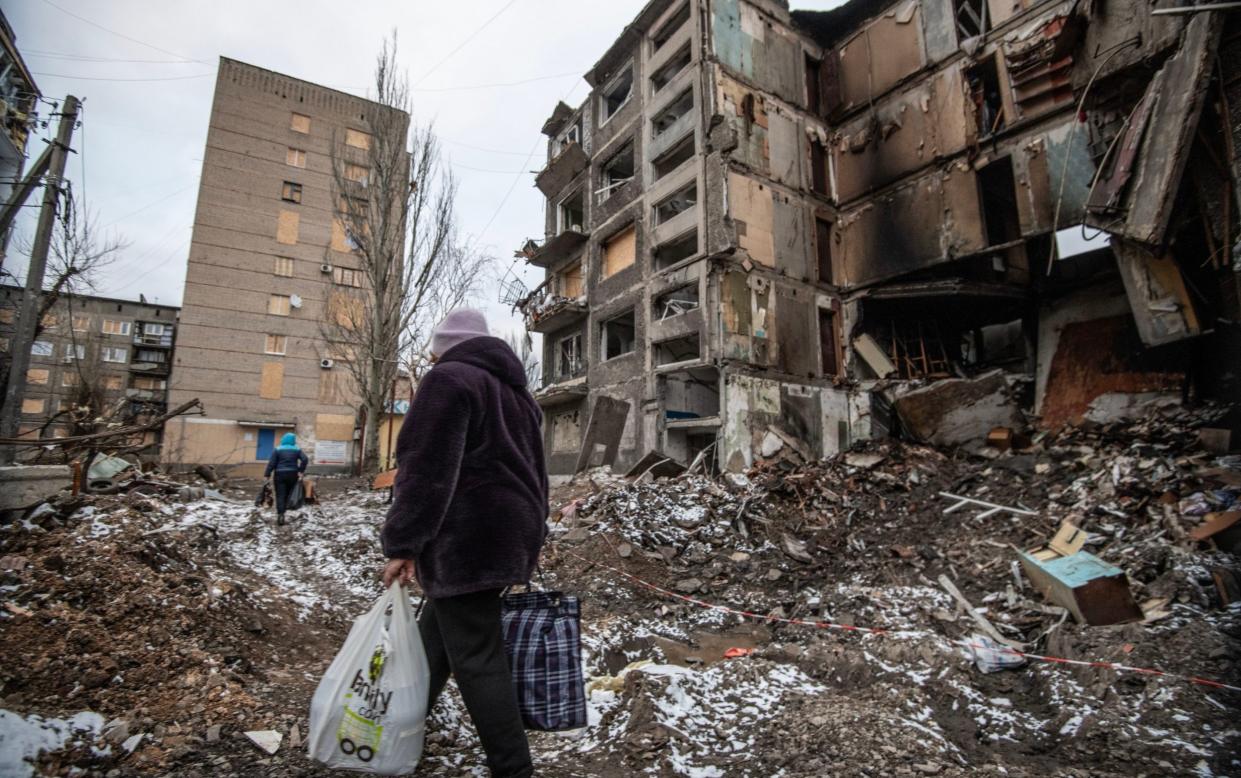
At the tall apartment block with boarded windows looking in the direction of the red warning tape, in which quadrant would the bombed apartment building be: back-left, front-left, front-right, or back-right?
front-left

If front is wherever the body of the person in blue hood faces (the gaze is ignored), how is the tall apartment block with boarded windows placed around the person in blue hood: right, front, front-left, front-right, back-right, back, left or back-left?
front

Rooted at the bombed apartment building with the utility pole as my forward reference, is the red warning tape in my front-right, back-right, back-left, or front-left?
front-left

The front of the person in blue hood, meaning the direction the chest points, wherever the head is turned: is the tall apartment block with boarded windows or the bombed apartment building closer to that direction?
the tall apartment block with boarded windows

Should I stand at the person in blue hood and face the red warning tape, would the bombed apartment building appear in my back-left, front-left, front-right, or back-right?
front-left

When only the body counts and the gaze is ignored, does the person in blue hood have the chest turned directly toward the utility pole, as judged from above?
no

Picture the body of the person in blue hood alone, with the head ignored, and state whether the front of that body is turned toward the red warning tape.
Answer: no

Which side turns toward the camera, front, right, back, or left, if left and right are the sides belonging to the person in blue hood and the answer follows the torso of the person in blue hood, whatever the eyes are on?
back

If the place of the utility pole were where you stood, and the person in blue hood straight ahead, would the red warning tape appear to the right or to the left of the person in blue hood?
right

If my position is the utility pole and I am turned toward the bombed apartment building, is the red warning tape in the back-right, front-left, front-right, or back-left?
front-right

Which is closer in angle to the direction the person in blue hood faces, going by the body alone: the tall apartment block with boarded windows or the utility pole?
the tall apartment block with boarded windows

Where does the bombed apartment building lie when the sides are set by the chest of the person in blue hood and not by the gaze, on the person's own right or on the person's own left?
on the person's own right
